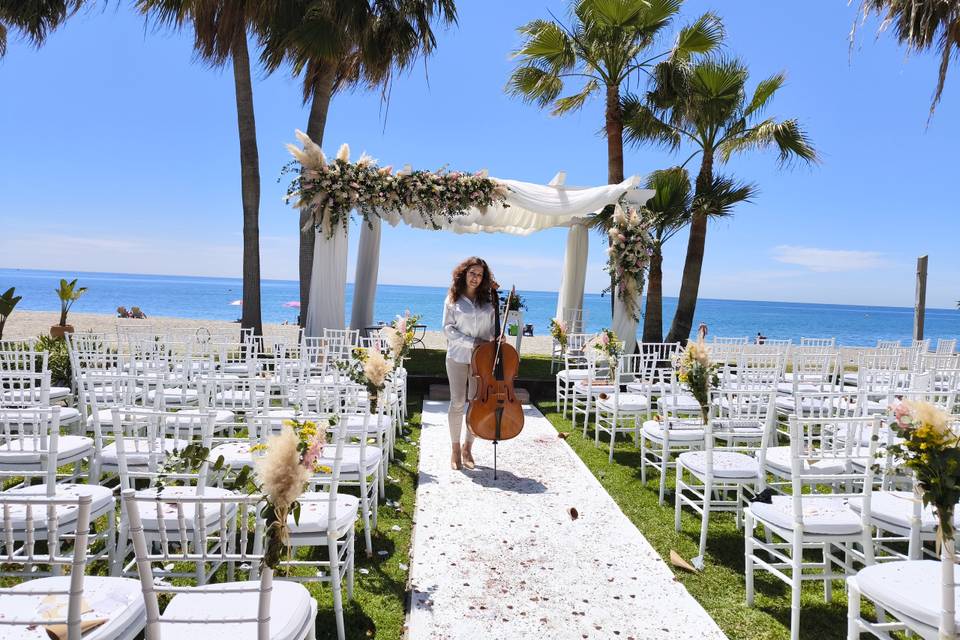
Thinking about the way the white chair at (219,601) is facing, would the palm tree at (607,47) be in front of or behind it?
in front

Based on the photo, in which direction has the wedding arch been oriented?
toward the camera

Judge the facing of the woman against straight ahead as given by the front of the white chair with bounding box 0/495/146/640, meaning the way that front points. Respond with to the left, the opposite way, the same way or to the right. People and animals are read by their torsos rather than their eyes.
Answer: the opposite way

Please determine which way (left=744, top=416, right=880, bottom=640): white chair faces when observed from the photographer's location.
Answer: facing away from the viewer and to the left of the viewer

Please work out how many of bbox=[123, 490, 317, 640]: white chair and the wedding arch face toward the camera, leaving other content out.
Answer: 1

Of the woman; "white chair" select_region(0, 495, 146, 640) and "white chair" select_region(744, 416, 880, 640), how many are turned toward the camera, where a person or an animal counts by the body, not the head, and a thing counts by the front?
1

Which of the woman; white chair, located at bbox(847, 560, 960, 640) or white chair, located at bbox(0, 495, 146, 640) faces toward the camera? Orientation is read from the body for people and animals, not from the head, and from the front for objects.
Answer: the woman

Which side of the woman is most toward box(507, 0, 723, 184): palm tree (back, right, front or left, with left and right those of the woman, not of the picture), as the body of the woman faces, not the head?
back

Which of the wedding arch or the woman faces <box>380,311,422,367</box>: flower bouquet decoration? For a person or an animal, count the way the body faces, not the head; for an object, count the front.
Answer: the wedding arch

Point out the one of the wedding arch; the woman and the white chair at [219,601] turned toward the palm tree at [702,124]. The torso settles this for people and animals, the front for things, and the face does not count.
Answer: the white chair

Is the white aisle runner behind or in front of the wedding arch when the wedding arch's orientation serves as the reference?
in front

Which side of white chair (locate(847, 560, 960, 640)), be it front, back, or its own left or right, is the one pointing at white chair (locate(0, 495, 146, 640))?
left

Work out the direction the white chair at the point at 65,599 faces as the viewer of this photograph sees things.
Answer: facing away from the viewer and to the right of the viewer

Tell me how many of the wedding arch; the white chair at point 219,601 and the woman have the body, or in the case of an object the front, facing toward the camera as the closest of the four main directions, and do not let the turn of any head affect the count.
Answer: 2

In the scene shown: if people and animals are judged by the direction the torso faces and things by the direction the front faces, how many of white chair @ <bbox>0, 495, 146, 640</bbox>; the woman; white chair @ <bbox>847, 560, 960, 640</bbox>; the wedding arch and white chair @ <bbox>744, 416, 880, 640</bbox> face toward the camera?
2

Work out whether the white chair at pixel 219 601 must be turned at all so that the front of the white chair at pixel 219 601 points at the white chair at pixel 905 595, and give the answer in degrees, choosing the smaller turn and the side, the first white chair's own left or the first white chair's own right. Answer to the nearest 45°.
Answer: approximately 45° to the first white chair's own right
